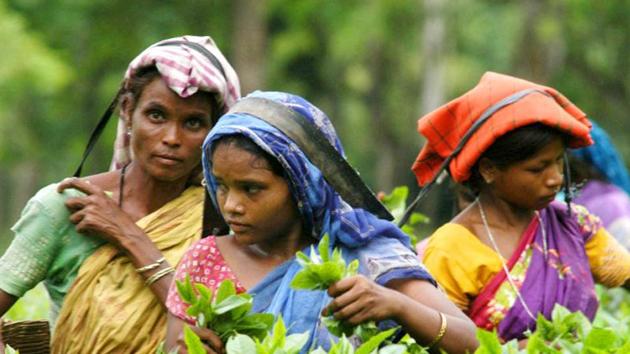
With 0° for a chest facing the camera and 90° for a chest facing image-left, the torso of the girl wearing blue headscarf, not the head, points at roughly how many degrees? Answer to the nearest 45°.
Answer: approximately 45°

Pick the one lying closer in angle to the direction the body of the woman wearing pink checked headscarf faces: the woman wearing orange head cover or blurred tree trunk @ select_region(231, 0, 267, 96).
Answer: the woman wearing orange head cover

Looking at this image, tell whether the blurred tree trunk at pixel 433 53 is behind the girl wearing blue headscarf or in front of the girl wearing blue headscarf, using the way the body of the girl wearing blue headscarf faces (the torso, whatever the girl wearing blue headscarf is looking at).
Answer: behind

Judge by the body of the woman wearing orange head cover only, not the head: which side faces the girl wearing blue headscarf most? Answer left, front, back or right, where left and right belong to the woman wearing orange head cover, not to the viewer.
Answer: right

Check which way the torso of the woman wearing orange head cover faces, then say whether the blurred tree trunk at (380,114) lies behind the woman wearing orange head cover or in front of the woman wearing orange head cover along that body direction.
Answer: behind

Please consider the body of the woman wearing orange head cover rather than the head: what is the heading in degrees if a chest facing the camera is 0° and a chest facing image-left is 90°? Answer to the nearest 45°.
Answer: approximately 315°

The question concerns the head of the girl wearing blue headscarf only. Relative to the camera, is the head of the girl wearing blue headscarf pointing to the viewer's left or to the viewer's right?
to the viewer's left
